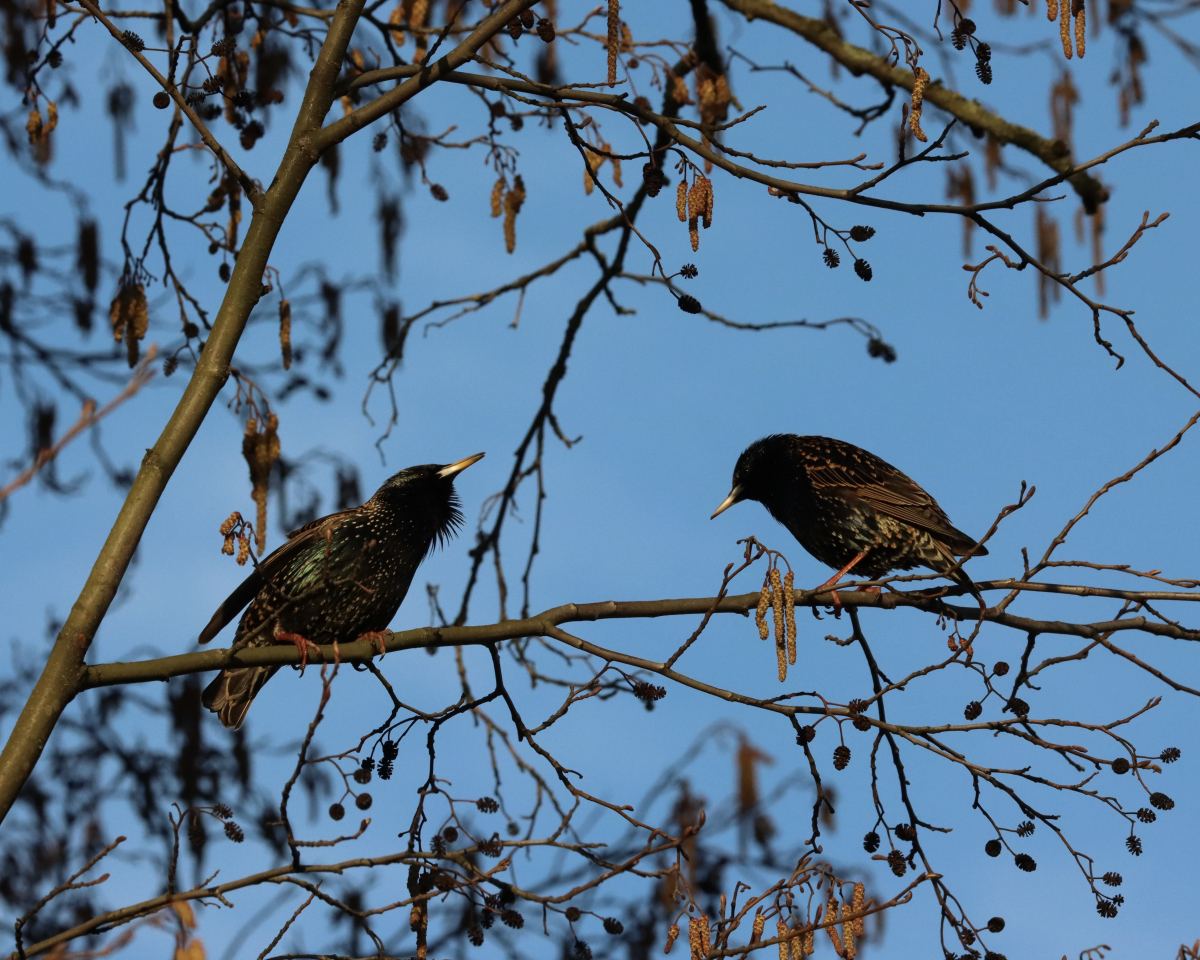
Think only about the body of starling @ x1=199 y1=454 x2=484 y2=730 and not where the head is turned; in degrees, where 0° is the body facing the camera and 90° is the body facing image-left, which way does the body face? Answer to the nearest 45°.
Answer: approximately 270°

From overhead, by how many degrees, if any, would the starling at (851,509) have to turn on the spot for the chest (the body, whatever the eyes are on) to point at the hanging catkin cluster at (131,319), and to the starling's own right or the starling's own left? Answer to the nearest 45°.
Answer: approximately 45° to the starling's own left

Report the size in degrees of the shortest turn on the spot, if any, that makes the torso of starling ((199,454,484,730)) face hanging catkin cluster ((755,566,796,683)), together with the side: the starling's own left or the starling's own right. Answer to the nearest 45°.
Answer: approximately 45° to the starling's own right

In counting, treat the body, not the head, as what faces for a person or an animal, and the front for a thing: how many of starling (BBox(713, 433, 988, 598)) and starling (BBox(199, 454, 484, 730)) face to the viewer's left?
1

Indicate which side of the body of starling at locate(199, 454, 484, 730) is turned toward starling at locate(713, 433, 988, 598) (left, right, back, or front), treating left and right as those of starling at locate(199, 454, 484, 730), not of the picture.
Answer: front

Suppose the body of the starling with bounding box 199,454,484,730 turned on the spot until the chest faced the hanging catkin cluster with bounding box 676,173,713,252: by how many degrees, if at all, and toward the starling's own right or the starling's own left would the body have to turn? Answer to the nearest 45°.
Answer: approximately 45° to the starling's own right

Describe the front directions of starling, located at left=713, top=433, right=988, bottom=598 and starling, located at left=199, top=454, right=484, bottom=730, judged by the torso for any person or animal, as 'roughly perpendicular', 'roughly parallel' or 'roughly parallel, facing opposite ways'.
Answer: roughly parallel, facing opposite ways

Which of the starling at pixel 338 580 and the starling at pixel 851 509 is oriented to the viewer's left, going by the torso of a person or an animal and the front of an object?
the starling at pixel 851 509

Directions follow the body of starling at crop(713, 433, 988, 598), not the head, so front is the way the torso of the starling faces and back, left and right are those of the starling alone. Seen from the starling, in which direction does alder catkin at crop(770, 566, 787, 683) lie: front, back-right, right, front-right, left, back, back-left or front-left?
front

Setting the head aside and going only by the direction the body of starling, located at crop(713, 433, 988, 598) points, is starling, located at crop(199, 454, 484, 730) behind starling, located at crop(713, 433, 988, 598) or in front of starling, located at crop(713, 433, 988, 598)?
in front

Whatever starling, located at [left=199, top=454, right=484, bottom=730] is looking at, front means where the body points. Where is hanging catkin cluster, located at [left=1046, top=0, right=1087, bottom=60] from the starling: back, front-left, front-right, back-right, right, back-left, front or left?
front-right

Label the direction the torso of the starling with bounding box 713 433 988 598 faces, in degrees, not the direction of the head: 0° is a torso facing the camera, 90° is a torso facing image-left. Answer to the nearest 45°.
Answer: approximately 90°
